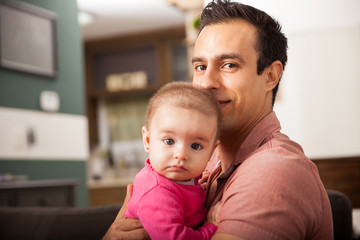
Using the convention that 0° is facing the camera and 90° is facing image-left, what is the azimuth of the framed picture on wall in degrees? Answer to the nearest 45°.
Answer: approximately 315°

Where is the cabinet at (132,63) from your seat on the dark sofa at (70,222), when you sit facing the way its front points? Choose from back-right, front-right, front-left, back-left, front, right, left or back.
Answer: back

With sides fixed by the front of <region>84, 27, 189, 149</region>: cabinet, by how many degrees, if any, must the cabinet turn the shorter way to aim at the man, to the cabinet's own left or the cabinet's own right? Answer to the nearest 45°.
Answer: approximately 45° to the cabinet's own left

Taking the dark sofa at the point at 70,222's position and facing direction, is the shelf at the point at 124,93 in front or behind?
behind

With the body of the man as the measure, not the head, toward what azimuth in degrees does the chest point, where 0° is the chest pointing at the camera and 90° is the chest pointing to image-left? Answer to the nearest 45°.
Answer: approximately 45°

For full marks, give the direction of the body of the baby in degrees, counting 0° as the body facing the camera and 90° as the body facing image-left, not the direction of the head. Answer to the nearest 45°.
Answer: approximately 315°

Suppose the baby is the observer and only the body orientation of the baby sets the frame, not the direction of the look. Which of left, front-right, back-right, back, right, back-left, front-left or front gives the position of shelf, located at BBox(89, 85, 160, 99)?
back-left
